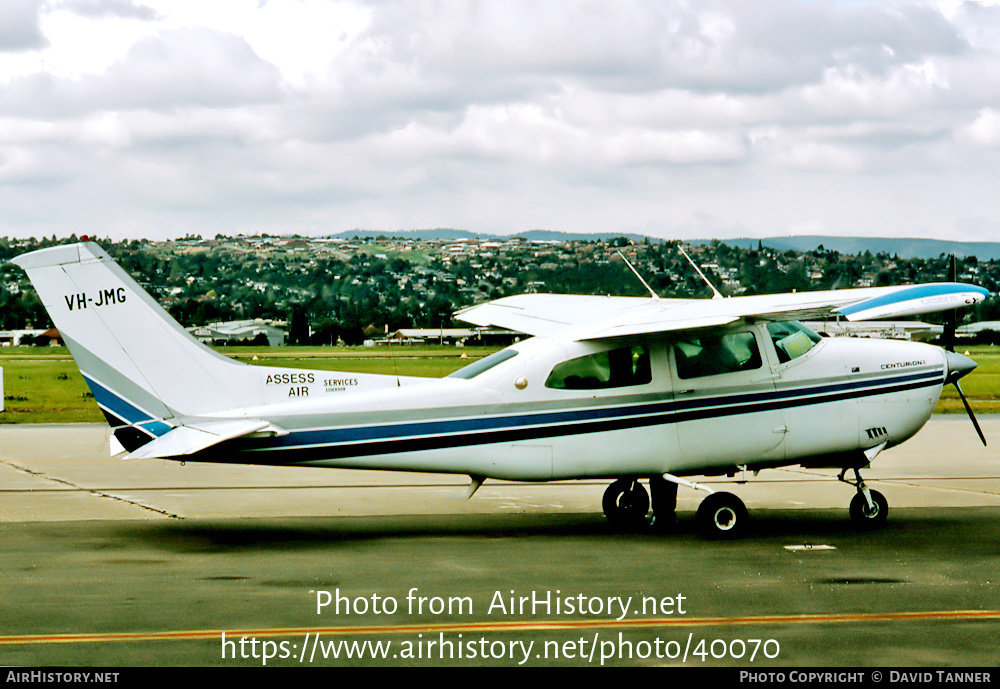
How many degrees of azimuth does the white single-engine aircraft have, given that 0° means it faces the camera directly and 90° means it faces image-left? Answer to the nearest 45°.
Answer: approximately 270°
